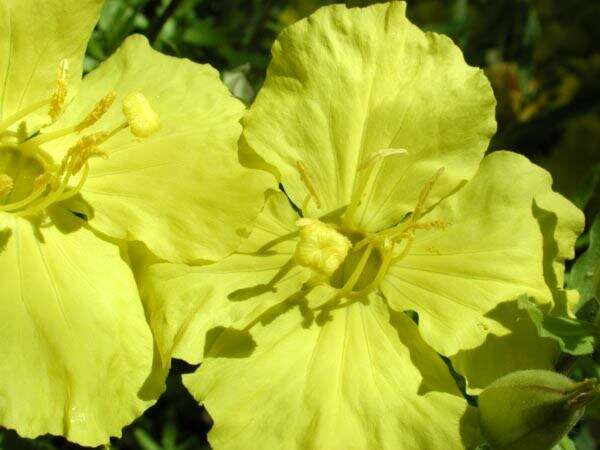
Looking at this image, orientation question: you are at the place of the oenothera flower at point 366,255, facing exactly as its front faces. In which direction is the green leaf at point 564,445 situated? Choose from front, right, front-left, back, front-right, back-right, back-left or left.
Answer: left

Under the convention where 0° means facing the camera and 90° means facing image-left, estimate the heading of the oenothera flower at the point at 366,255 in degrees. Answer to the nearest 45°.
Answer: approximately 0°

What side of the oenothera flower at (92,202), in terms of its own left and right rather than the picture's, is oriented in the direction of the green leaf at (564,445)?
left

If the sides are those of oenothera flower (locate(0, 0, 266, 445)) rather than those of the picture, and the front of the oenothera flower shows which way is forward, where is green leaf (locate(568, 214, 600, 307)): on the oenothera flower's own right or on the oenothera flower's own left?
on the oenothera flower's own left

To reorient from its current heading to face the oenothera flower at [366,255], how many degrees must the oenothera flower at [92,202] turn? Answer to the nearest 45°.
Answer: approximately 90° to its left

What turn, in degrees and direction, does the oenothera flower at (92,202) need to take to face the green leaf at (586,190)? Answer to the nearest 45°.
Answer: approximately 90° to its left

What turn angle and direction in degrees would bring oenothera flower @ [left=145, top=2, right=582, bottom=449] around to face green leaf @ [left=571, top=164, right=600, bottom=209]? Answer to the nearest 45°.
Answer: approximately 135° to its left

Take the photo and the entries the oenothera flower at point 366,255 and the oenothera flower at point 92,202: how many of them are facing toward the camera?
2
